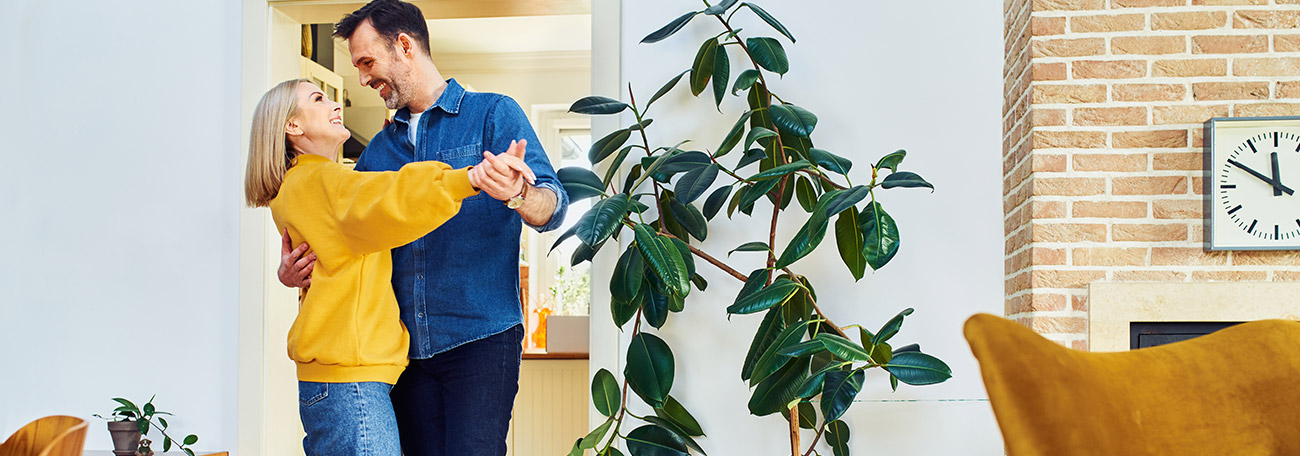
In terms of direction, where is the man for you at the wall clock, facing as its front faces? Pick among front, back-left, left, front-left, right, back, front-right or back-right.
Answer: front-right

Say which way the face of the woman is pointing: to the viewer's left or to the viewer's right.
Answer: to the viewer's right

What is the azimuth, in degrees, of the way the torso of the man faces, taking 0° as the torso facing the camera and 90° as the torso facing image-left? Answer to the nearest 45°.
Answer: approximately 45°

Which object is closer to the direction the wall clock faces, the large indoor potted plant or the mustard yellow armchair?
the mustard yellow armchair

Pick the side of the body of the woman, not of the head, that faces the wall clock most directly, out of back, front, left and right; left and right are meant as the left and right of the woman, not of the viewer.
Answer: front

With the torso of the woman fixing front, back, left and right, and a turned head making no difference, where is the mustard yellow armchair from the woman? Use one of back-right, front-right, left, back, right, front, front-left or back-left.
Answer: front-right

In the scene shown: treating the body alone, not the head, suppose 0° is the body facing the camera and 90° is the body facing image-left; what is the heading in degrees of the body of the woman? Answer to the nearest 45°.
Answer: approximately 270°

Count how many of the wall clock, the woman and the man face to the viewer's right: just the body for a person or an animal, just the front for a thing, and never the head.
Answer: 1

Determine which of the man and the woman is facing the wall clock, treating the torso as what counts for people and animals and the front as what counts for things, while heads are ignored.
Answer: the woman

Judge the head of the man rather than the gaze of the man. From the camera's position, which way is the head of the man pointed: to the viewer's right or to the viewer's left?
to the viewer's left

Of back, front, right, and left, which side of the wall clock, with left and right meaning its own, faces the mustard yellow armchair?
front
